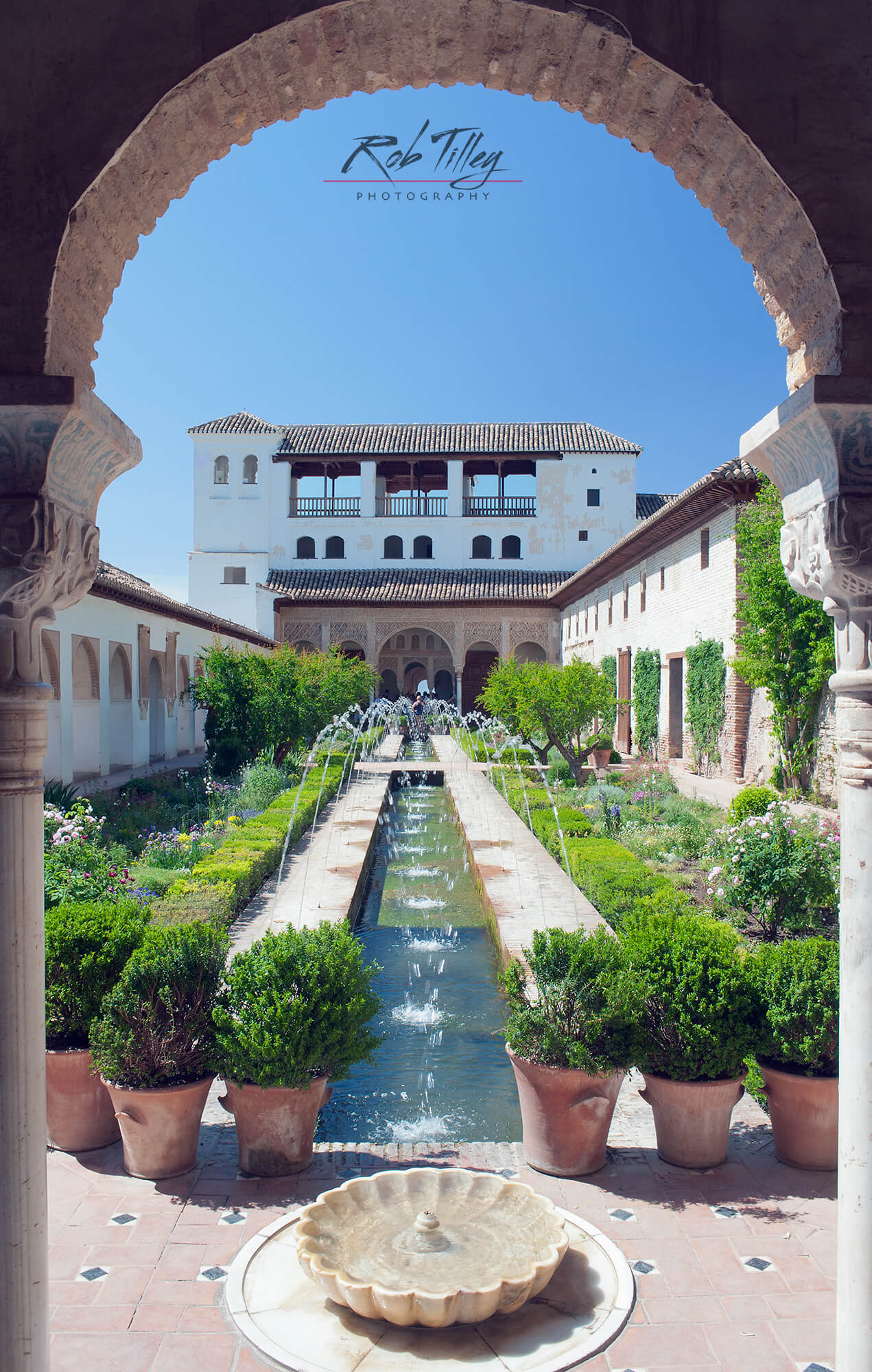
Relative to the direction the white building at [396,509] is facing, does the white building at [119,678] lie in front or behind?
in front

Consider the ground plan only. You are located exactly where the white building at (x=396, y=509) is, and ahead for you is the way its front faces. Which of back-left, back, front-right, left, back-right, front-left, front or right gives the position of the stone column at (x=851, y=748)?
front

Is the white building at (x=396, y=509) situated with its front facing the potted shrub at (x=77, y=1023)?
yes

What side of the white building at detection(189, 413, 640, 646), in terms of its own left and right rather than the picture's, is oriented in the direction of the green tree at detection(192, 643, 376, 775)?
front

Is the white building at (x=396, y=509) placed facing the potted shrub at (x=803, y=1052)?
yes

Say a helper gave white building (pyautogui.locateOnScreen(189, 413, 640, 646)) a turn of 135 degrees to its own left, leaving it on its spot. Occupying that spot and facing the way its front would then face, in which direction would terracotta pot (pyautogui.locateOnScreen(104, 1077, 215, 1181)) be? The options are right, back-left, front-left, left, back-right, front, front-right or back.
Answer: back-right

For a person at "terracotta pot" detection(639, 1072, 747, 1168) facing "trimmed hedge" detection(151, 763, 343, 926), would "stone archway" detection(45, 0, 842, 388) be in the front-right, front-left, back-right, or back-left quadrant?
back-left

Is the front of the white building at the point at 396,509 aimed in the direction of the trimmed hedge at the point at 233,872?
yes

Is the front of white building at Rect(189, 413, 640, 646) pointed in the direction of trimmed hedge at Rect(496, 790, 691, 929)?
yes

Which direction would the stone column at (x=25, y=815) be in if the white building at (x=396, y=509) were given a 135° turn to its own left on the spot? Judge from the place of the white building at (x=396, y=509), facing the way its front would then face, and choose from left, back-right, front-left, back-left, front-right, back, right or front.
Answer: back-right

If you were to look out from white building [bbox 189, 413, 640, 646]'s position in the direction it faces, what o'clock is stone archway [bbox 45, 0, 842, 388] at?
The stone archway is roughly at 12 o'clock from the white building.

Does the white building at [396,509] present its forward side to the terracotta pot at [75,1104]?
yes

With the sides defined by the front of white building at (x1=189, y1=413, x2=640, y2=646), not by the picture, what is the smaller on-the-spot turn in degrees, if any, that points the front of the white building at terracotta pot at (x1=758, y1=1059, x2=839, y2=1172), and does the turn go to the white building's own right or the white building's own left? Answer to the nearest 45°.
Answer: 0° — it already faces it

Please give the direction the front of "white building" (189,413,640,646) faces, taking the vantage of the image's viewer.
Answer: facing the viewer

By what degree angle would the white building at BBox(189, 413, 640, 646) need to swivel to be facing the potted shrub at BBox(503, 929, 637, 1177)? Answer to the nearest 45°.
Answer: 0° — it already faces it

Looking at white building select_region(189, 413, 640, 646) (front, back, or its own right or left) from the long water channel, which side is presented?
front
